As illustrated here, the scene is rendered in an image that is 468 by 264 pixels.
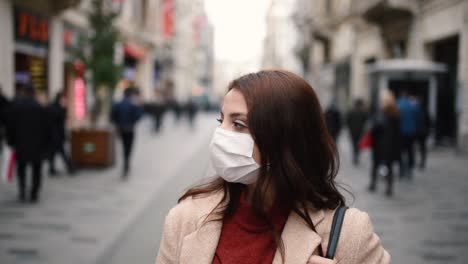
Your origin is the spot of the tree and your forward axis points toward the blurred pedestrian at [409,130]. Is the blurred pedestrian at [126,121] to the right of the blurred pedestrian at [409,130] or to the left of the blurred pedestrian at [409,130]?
right

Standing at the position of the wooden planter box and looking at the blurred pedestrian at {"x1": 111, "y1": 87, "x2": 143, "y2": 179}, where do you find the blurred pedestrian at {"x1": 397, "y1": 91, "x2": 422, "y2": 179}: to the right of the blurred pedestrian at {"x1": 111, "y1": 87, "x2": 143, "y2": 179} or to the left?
left

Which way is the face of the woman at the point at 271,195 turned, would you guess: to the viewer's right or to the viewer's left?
to the viewer's left
